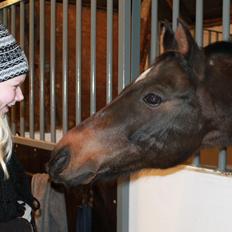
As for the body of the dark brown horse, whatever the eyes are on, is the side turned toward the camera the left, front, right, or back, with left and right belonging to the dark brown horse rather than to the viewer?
left
